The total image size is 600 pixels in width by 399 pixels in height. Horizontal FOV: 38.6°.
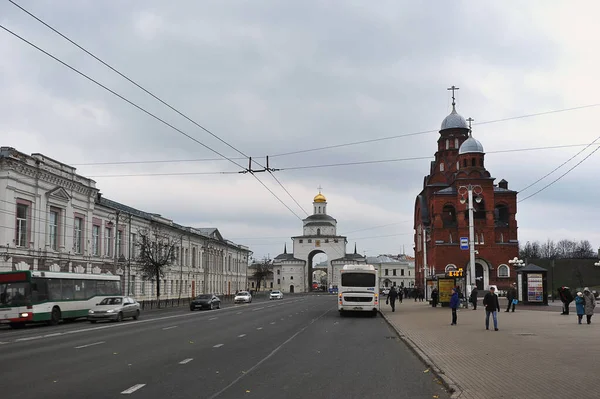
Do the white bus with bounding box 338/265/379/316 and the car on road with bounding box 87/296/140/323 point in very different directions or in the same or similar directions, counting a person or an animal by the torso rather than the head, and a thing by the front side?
very different directions

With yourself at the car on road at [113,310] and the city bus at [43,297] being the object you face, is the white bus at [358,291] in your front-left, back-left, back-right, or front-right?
back-left

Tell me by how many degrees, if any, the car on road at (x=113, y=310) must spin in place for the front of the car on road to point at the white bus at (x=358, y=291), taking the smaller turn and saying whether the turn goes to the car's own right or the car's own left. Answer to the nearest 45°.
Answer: approximately 135° to the car's own left

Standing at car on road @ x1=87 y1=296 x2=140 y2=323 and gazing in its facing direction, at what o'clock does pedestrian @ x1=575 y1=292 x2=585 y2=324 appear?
The pedestrian is roughly at 9 o'clock from the car on road.

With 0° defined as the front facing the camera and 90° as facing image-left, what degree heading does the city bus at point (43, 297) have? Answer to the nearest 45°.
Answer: approximately 45°

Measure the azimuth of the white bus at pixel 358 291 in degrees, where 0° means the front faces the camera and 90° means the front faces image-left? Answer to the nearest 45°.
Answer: approximately 180°

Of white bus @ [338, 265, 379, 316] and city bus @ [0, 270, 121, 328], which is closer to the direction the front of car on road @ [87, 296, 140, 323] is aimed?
the city bus

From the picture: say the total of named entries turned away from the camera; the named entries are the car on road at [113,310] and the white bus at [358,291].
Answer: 1

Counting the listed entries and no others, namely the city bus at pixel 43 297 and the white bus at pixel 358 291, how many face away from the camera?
1

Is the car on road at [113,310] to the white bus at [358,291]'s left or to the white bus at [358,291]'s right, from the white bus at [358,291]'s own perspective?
on its left

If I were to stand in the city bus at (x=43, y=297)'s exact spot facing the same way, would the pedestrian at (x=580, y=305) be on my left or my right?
on my left

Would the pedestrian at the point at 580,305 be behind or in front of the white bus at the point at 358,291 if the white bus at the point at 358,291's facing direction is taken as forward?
behind
